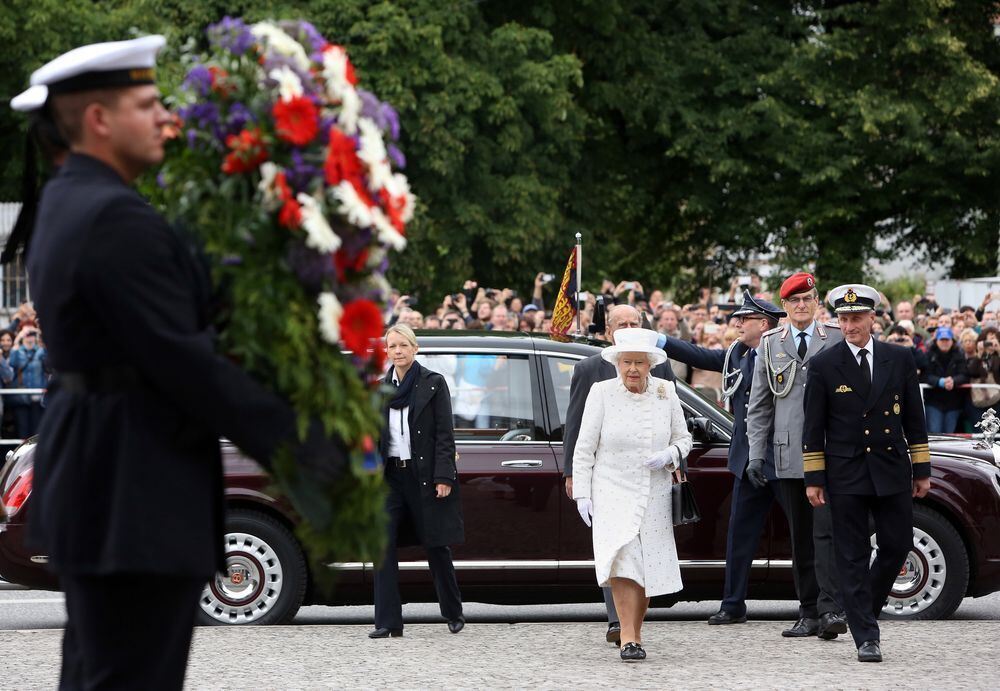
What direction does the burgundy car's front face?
to the viewer's right

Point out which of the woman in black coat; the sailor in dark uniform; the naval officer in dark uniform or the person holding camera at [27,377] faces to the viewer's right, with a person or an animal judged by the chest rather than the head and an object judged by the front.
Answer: the sailor in dark uniform

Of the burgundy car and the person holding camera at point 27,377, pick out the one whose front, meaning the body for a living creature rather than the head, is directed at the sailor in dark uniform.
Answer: the person holding camera

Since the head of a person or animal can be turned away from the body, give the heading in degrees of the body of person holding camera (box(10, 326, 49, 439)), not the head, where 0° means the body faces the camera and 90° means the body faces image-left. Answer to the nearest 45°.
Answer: approximately 0°

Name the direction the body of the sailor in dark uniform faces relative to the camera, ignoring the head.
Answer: to the viewer's right

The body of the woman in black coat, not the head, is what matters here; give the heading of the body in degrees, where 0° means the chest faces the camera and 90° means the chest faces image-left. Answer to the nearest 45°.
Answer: approximately 45°

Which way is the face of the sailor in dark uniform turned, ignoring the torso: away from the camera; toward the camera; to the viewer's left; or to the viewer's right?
to the viewer's right

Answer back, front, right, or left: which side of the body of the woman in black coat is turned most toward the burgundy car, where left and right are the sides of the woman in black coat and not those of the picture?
back

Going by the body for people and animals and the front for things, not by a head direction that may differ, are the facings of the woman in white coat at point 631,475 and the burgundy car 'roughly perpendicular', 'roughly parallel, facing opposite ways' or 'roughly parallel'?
roughly perpendicular
